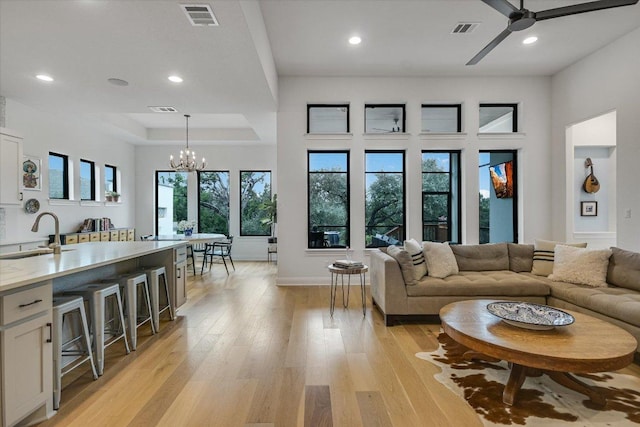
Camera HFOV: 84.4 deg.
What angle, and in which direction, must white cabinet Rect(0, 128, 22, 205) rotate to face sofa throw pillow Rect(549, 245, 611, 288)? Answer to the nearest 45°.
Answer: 0° — it already faces it

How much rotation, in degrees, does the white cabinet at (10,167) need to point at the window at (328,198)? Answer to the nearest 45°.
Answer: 0° — it already faces it

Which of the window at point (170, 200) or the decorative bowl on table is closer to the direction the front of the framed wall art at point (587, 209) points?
the decorative bowl on table

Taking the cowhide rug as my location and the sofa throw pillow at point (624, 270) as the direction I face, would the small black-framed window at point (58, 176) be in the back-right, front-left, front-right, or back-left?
back-left

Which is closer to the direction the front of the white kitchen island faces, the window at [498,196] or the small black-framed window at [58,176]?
the window

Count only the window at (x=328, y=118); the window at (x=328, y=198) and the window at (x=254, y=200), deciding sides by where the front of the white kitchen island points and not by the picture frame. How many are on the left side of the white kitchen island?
3

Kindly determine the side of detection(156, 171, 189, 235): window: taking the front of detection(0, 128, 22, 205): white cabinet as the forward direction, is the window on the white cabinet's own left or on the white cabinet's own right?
on the white cabinet's own left

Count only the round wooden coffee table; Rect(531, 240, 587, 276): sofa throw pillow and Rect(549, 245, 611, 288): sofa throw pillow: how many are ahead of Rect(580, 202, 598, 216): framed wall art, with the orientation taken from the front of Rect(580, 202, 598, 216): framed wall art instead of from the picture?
3

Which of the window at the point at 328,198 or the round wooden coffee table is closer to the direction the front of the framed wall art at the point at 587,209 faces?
the round wooden coffee table

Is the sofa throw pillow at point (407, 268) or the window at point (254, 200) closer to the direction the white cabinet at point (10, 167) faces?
the sofa throw pillow

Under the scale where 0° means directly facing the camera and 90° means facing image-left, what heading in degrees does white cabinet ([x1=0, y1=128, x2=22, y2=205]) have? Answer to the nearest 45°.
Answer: approximately 315°
